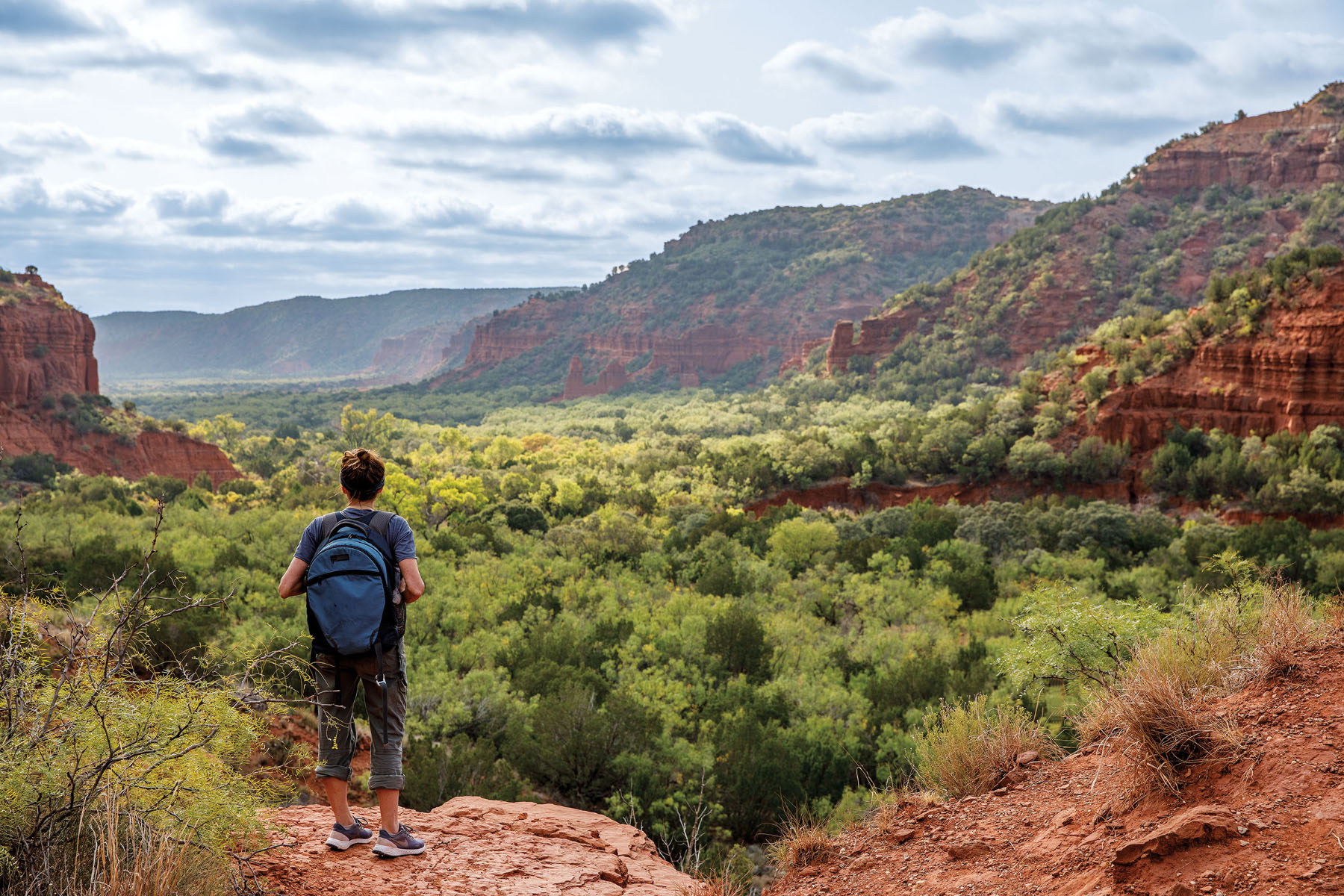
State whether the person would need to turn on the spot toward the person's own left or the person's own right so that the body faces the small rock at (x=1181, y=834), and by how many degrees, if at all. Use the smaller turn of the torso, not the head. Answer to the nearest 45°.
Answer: approximately 135° to the person's own right

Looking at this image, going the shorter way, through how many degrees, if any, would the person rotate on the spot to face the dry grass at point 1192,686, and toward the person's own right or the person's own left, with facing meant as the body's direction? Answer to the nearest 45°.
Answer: approximately 90° to the person's own right

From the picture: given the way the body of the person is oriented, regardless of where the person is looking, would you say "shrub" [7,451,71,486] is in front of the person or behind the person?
in front

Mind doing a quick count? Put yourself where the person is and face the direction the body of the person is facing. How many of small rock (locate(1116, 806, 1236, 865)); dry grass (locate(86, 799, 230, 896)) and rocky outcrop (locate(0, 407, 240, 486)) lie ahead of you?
1

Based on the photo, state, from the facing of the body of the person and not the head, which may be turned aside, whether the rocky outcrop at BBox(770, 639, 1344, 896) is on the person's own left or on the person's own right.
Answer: on the person's own right

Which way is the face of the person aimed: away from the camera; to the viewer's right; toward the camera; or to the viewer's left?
away from the camera

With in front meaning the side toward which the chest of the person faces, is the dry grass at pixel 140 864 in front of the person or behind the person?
behind

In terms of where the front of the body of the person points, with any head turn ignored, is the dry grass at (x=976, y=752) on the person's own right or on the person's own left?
on the person's own right

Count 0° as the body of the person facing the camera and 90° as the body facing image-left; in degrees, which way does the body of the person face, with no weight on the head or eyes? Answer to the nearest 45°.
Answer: approximately 180°
